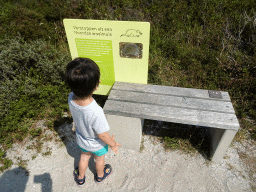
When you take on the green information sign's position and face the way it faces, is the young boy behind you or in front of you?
in front

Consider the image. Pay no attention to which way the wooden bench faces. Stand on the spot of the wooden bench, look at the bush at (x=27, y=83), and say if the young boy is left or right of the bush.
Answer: left

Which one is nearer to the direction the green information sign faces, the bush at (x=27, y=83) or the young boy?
the young boy

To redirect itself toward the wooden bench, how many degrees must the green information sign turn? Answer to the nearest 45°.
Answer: approximately 45° to its left

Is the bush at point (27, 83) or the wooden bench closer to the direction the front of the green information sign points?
the wooden bench

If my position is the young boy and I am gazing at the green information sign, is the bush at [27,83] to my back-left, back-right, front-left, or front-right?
front-left

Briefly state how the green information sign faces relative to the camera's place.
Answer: facing the viewer

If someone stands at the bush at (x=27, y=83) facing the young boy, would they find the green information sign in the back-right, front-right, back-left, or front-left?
front-left

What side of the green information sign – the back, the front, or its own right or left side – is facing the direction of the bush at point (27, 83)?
right

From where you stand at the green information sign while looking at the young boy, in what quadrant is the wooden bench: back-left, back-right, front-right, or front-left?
front-left

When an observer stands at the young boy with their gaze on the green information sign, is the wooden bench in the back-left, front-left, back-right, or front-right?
front-right
